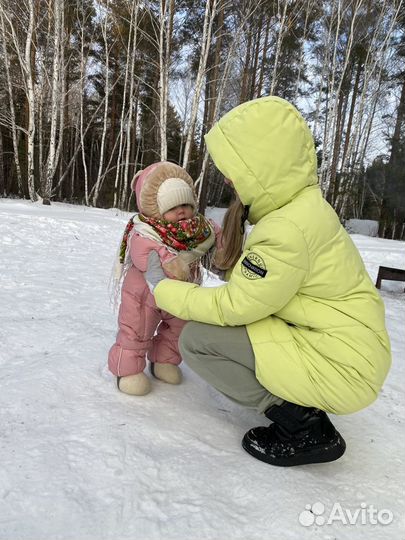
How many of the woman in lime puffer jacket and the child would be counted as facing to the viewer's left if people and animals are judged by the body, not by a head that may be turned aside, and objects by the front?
1

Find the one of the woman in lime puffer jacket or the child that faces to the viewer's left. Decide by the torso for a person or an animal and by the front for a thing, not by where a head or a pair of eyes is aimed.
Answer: the woman in lime puffer jacket

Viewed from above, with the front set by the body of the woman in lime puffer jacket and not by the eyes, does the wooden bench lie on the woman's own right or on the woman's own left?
on the woman's own right

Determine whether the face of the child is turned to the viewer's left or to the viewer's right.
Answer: to the viewer's right

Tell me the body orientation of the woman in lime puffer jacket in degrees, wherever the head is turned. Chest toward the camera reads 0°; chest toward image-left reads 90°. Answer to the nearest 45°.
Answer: approximately 90°

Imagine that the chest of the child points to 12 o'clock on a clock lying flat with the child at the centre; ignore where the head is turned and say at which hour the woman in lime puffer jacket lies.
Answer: The woman in lime puffer jacket is roughly at 12 o'clock from the child.

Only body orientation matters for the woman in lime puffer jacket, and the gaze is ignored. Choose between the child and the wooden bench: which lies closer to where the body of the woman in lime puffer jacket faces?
the child

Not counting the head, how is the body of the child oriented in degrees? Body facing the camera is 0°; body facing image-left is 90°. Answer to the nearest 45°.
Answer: approximately 315°

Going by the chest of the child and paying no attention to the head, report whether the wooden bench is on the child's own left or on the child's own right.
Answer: on the child's own left

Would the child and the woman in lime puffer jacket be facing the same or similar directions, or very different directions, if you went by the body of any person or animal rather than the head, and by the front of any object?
very different directions
